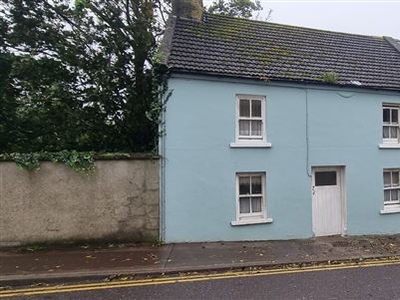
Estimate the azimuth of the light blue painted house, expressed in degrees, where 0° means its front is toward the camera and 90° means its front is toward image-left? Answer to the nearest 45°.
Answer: approximately 0°

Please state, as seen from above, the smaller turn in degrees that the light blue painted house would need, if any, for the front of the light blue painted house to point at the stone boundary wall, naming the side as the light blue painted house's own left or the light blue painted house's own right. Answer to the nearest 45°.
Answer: approximately 45° to the light blue painted house's own right
